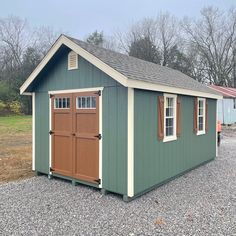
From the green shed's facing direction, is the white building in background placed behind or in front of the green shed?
behind

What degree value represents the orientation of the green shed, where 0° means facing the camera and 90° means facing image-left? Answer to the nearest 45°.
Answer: approximately 45°

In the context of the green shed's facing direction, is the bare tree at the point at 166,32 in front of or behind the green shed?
behind

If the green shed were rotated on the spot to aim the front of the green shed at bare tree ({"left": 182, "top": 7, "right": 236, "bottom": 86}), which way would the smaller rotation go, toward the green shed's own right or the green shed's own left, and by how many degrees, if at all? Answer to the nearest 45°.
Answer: approximately 180°
